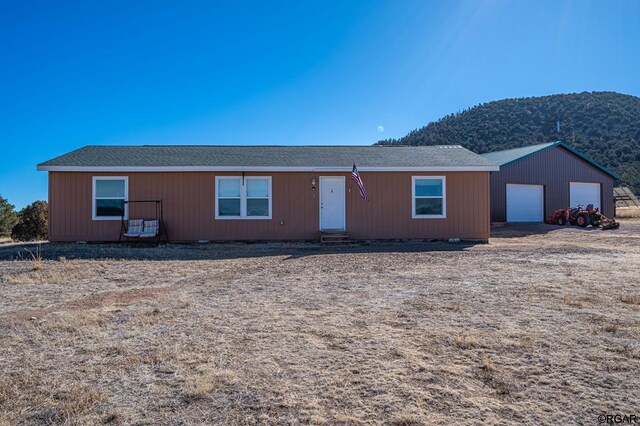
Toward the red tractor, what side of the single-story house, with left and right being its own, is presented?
left

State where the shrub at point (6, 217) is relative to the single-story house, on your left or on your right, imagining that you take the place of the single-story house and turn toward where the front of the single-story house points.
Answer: on your right

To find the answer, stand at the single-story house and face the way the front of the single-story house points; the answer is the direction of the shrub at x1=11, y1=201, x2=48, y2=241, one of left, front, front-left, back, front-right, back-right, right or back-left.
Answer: back-right

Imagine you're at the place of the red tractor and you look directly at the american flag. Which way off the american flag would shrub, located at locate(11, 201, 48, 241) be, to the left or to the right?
right

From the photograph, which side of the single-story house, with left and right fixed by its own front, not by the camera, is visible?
front

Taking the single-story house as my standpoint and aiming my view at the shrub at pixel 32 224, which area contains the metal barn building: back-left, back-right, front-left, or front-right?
back-right

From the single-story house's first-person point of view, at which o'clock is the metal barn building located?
The metal barn building is roughly at 8 o'clock from the single-story house.
